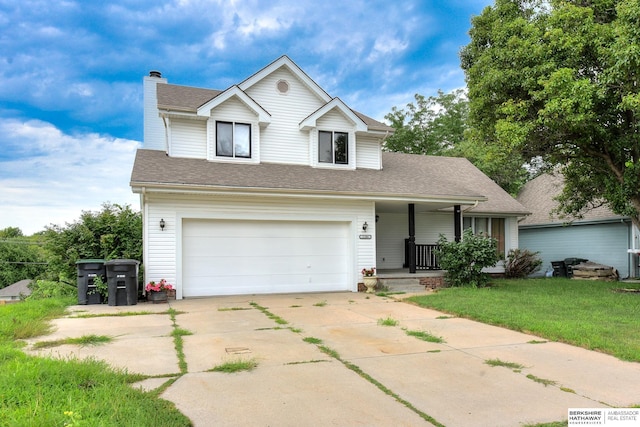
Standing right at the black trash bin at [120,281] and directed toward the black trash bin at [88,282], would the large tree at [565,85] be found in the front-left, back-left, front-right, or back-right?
back-right

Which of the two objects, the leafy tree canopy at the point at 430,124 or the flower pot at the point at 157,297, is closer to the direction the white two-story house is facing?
the flower pot

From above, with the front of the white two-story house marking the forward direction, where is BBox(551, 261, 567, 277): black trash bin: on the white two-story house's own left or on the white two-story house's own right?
on the white two-story house's own left

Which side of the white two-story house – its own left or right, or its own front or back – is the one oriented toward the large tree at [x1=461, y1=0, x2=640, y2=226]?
left

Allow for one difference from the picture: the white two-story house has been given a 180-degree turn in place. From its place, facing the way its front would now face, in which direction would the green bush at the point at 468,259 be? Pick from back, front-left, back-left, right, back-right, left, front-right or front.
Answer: right

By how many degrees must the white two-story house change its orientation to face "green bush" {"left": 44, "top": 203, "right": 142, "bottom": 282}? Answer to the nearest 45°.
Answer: approximately 90° to its right

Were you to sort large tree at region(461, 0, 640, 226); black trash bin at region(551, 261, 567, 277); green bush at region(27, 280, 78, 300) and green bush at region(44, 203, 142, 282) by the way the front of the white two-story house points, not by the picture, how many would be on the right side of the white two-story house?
2

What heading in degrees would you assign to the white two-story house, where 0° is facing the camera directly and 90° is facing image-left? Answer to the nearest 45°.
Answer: approximately 0°

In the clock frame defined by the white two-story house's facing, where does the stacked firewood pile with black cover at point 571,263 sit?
The stacked firewood pile with black cover is roughly at 8 o'clock from the white two-story house.

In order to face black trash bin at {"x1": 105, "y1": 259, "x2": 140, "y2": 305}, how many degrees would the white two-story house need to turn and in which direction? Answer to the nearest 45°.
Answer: approximately 45° to its right

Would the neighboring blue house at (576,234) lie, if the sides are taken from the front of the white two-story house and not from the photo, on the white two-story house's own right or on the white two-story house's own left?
on the white two-story house's own left

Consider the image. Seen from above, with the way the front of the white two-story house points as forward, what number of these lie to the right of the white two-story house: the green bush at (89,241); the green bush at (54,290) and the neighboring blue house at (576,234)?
2

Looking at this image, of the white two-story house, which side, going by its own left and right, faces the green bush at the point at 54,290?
right

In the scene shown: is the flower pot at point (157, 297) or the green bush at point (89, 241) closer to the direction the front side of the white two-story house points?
the flower pot
